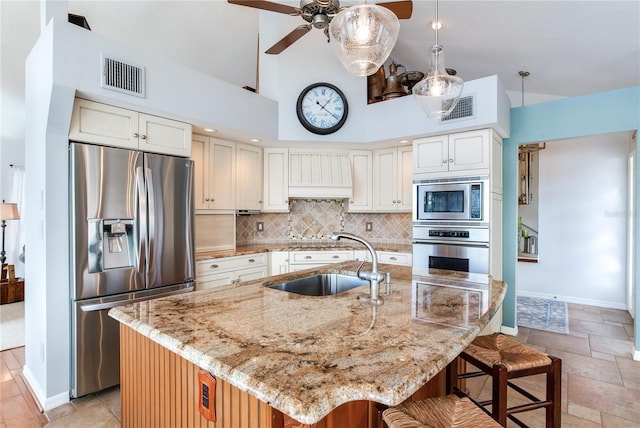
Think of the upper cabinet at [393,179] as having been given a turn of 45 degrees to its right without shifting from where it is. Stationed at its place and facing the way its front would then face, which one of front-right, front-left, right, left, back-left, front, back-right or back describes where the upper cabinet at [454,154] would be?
back-left

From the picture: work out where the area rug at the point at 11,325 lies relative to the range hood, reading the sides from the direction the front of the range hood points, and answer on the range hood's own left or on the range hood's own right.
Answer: on the range hood's own right

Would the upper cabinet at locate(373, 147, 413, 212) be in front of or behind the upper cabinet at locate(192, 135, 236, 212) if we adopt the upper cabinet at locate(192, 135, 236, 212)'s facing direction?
in front

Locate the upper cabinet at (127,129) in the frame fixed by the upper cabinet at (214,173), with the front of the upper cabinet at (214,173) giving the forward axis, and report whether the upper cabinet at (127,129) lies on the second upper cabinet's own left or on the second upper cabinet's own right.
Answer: on the second upper cabinet's own right

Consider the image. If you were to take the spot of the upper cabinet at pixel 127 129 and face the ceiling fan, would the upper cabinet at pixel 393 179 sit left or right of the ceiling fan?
left

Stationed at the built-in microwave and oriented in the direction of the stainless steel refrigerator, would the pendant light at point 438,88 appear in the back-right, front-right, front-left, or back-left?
front-left

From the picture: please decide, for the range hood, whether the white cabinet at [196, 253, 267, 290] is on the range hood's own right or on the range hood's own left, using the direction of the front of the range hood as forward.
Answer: on the range hood's own right

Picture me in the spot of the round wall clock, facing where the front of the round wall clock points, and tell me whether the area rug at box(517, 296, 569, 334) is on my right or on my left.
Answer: on my left

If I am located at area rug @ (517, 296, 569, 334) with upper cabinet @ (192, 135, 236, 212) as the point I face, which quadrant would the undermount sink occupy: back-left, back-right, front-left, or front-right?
front-left

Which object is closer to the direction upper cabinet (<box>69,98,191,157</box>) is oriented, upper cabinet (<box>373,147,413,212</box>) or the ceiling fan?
the ceiling fan

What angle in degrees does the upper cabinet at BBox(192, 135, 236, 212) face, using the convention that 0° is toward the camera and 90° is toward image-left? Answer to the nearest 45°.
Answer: approximately 315°

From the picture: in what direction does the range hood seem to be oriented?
toward the camera

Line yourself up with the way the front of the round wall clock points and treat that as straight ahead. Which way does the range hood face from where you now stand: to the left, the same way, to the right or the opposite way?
the same way

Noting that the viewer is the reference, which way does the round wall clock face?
facing the viewer

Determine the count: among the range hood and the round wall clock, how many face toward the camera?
2

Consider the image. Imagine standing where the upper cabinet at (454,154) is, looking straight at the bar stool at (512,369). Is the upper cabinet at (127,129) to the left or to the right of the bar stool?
right

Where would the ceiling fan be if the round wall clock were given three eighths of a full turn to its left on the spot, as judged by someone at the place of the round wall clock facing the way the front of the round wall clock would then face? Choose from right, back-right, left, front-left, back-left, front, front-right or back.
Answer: back-right

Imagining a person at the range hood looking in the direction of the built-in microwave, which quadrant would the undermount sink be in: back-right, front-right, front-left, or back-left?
front-right
